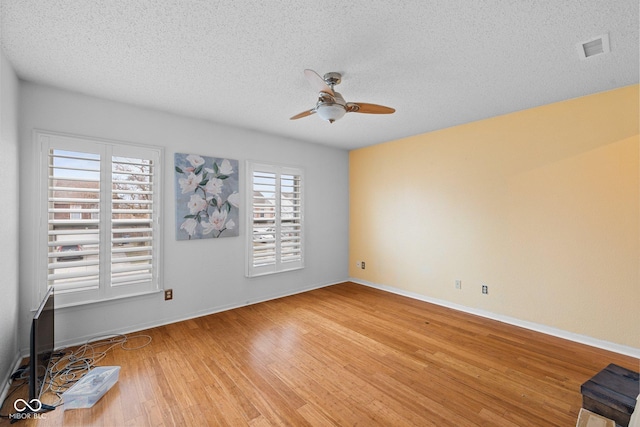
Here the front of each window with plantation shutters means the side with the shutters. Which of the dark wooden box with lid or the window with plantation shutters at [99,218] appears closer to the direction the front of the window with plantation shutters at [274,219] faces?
the dark wooden box with lid

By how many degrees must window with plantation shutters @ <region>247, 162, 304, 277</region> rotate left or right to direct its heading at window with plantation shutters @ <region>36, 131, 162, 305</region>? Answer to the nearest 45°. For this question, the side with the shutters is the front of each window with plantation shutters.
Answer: approximately 90° to its right

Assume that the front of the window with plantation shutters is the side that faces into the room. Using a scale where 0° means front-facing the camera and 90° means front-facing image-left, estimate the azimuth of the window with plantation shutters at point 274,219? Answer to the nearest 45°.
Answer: approximately 315°

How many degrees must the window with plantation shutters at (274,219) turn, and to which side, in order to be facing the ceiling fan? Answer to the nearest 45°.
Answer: approximately 45° to its right

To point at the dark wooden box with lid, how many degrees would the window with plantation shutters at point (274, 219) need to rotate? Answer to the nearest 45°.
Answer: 0° — it already faces it
